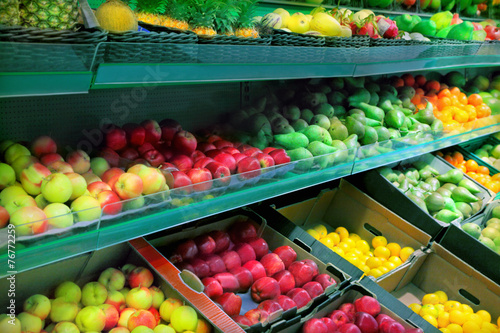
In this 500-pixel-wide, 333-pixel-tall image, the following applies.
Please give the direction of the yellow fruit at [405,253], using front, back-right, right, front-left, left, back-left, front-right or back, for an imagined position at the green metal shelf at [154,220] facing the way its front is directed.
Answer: left

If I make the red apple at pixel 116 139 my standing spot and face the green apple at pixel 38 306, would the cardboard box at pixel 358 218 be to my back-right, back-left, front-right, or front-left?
back-left

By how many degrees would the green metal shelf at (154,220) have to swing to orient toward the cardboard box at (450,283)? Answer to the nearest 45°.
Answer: approximately 90° to its left

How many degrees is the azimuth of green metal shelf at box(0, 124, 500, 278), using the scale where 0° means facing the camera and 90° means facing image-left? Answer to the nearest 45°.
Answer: approximately 315°

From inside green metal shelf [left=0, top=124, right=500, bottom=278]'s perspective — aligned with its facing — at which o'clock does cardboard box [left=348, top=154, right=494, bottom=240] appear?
The cardboard box is roughly at 9 o'clock from the green metal shelf.
